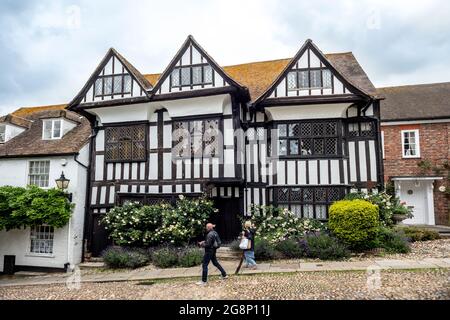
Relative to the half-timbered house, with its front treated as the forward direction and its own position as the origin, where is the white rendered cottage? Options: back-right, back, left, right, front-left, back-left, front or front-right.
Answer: right

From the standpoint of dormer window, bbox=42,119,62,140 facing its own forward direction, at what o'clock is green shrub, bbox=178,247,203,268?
The green shrub is roughly at 11 o'clock from the dormer window.

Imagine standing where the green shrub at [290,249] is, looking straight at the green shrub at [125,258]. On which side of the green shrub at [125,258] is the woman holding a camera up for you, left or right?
left

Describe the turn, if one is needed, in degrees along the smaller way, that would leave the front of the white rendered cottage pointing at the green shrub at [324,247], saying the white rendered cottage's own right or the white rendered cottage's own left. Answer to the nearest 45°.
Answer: approximately 45° to the white rendered cottage's own left

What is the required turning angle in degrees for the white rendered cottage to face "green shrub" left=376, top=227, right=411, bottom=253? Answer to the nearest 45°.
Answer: approximately 45° to its left

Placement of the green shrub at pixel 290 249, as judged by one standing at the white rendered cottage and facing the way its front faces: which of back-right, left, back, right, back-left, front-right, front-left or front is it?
front-left

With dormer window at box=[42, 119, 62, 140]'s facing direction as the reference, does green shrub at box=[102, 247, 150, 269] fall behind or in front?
in front

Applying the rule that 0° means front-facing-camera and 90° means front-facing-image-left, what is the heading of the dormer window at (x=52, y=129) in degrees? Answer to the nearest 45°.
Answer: approximately 0°

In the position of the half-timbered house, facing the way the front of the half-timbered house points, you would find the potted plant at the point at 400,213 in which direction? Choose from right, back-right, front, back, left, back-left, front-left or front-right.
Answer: left

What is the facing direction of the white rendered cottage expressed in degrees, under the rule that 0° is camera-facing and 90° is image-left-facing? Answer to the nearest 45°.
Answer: approximately 0°
